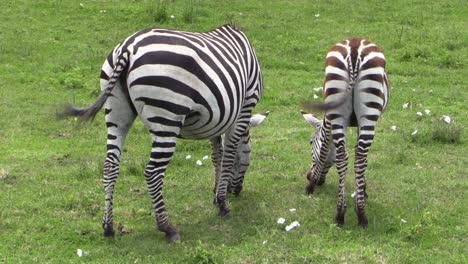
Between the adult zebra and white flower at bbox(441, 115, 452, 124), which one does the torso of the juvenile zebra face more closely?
the white flower

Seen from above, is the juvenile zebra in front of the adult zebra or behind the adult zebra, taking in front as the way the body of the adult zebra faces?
in front

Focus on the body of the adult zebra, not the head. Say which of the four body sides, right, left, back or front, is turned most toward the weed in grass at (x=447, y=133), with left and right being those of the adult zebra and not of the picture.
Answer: front

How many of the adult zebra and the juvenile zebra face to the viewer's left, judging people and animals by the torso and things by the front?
0

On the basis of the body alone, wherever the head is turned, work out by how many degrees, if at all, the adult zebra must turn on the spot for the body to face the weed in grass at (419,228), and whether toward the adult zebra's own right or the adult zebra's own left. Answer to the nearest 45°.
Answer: approximately 45° to the adult zebra's own right

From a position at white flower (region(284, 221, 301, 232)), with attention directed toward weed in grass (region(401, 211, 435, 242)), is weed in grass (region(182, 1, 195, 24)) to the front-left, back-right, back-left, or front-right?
back-left

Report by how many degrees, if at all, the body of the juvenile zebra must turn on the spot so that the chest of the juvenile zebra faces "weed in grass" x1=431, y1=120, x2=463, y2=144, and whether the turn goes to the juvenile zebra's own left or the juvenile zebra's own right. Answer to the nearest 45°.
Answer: approximately 45° to the juvenile zebra's own right

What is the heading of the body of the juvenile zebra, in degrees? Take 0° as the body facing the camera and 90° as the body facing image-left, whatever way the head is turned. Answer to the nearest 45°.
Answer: approximately 180°

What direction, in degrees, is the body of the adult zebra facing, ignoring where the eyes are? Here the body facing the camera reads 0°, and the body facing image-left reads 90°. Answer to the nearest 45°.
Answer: approximately 225°
